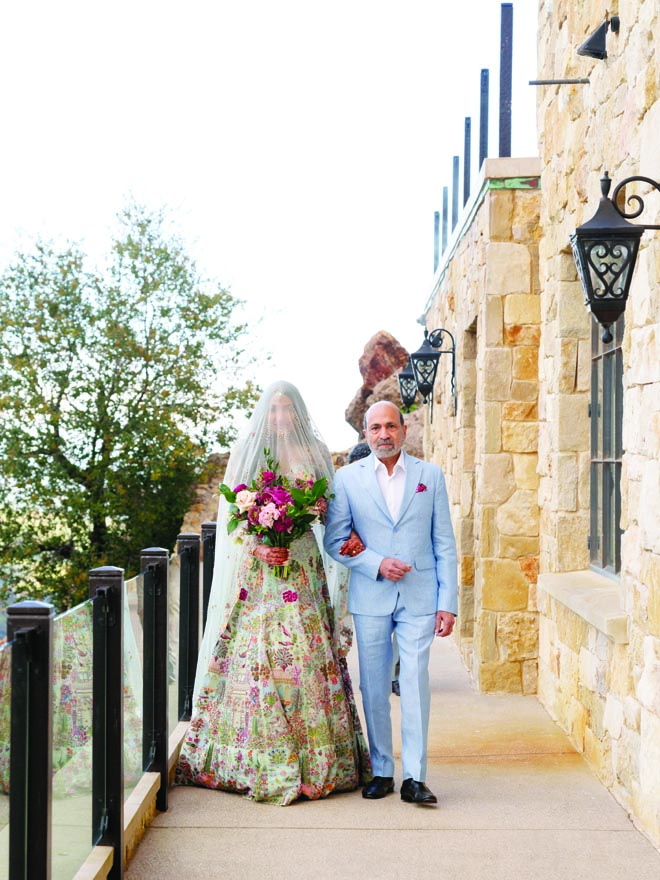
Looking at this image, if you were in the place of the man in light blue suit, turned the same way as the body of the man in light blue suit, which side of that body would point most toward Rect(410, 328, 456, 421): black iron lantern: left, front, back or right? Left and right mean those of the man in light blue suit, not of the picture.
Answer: back

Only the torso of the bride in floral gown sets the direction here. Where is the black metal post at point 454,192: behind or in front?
behind

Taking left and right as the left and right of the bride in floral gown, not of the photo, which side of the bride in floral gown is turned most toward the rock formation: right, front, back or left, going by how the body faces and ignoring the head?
back

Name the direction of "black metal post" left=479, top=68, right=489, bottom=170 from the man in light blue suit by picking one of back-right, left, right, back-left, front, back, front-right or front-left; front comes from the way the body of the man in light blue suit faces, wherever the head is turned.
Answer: back

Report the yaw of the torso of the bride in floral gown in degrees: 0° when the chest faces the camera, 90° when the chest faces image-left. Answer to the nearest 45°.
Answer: approximately 0°

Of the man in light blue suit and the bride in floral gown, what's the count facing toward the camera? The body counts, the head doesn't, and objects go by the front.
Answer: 2

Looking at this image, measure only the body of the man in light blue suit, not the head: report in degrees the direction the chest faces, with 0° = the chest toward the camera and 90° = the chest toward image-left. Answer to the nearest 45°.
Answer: approximately 0°

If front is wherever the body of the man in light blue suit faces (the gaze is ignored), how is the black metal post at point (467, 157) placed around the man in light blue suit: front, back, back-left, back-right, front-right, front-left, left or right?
back

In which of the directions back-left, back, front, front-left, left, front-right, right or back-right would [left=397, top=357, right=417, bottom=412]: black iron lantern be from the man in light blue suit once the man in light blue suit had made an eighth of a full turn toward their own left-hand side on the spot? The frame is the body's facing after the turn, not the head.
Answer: back-left

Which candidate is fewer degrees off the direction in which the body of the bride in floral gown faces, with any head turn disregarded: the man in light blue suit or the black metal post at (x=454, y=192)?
the man in light blue suit

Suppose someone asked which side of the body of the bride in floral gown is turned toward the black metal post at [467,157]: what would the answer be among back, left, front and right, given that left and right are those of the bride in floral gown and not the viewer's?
back

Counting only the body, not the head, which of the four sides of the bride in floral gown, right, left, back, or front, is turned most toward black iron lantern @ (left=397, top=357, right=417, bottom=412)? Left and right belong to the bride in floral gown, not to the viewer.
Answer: back
